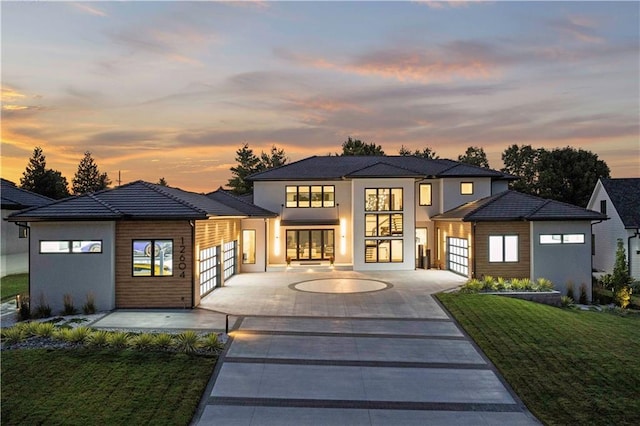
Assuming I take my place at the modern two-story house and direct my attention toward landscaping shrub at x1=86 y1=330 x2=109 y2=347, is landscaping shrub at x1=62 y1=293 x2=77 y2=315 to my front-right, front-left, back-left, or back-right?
front-right

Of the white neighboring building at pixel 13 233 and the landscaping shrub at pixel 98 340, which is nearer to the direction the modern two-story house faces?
the landscaping shrub

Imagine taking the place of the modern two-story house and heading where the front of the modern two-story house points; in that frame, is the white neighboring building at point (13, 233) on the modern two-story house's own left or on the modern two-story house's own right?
on the modern two-story house's own right

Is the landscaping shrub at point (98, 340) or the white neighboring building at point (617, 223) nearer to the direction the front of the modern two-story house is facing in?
the landscaping shrub

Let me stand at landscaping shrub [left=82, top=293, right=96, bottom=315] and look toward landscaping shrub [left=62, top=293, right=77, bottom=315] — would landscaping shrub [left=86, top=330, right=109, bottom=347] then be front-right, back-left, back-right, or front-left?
back-left

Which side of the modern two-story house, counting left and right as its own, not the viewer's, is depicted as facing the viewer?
front

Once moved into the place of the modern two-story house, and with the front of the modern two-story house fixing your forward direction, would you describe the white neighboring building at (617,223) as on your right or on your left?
on your left

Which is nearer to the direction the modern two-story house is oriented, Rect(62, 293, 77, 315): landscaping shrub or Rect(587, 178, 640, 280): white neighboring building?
the landscaping shrub

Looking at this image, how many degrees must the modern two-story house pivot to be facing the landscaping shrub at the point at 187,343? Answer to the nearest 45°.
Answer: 0° — it already faces it
